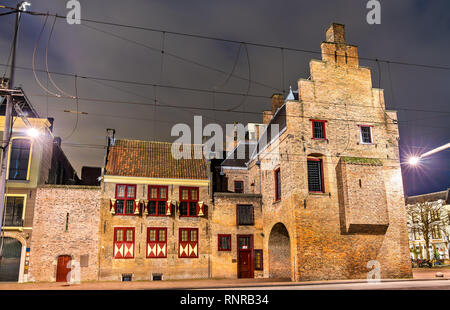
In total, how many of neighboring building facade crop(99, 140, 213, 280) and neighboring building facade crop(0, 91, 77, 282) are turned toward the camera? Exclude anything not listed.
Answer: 2

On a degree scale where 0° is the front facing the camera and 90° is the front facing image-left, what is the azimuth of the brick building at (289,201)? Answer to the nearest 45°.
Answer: approximately 0°

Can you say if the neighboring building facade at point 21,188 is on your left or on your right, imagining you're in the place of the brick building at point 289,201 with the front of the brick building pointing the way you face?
on your right

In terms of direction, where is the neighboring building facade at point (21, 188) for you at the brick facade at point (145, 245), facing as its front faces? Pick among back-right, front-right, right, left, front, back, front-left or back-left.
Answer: right

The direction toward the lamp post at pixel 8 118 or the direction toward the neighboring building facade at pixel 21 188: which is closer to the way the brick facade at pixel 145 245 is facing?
the lamp post

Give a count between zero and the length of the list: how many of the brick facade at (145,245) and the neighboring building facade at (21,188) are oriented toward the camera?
2

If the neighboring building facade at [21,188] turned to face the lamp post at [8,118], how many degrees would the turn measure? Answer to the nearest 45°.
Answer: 0° — it already faces it

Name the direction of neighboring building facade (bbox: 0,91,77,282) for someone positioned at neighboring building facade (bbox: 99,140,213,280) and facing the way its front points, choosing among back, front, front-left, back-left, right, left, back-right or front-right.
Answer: right

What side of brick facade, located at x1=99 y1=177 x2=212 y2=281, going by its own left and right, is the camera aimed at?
front
